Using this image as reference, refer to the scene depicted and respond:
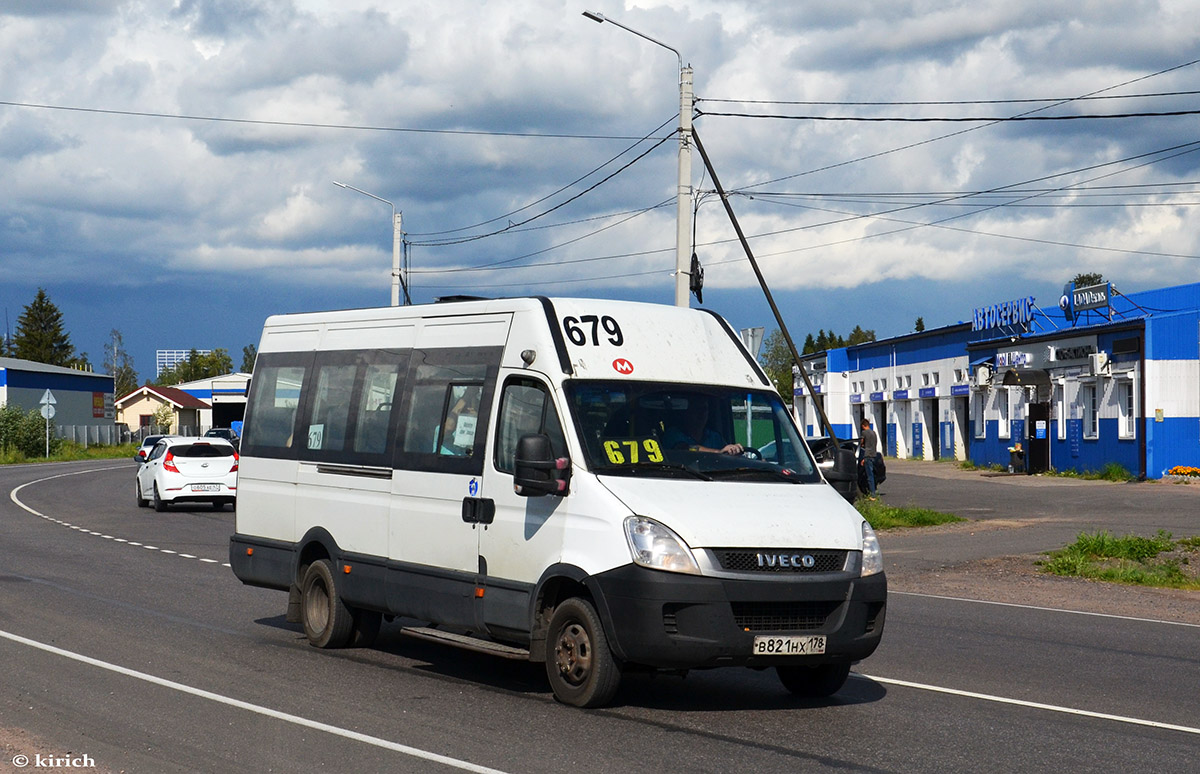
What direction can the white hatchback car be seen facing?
away from the camera

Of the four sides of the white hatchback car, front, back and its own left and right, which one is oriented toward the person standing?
right

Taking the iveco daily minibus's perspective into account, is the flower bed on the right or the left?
on its left

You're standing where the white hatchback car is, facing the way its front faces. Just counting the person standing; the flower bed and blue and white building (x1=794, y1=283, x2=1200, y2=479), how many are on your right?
3

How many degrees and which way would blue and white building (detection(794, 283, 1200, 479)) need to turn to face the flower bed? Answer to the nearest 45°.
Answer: approximately 90° to its left

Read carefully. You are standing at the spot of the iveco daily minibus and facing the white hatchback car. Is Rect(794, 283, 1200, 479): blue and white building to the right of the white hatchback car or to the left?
right

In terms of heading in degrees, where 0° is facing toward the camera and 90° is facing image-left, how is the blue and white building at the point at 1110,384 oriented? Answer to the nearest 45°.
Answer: approximately 45°

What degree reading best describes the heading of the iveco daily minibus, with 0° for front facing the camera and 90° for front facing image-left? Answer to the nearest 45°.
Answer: approximately 315°

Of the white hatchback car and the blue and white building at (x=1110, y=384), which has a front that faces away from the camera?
the white hatchback car

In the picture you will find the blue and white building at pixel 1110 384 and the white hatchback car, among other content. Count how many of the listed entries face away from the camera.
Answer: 1

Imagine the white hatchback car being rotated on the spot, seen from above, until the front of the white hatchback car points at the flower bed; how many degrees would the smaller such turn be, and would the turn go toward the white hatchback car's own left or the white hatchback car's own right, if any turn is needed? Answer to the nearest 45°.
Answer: approximately 90° to the white hatchback car's own right

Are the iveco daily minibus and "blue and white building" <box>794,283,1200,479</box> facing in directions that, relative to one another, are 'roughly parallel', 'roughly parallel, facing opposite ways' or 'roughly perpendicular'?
roughly perpendicular

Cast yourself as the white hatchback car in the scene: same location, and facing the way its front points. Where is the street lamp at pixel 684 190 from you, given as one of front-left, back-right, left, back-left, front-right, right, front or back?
back-right

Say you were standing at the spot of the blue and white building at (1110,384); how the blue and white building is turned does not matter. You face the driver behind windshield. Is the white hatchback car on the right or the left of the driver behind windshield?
right
